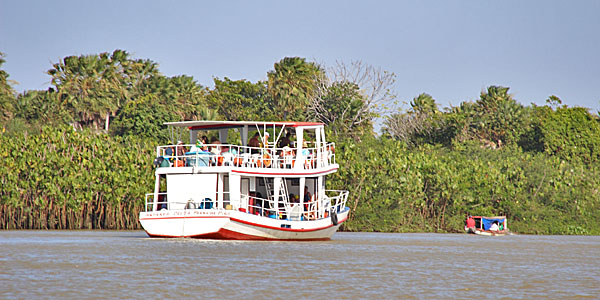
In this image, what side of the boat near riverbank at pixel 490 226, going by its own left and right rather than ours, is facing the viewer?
right

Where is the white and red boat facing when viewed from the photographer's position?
facing away from the viewer and to the right of the viewer

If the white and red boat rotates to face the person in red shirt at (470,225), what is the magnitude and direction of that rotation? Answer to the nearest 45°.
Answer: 0° — it already faces them
